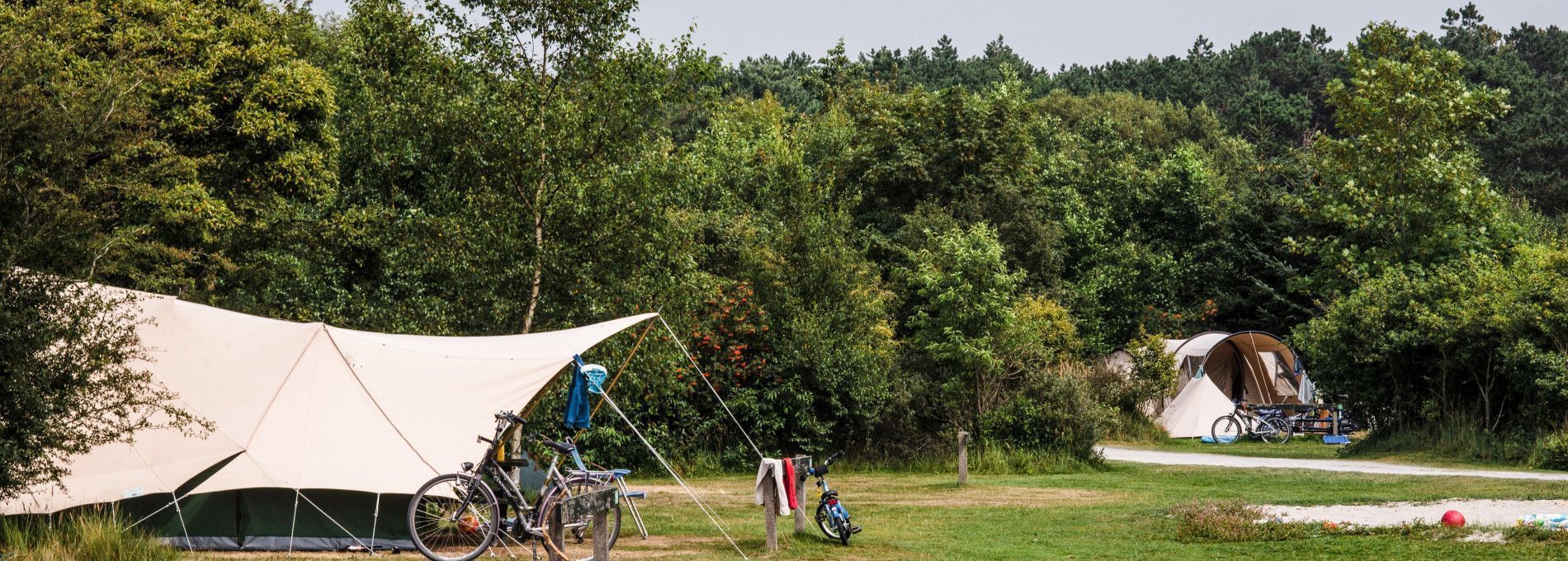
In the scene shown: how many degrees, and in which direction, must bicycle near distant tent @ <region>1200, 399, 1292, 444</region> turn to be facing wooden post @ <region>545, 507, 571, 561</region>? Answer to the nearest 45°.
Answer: approximately 90° to its left

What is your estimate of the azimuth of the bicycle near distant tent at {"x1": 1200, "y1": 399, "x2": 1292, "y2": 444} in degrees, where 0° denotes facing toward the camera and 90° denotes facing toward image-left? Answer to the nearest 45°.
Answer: approximately 90°

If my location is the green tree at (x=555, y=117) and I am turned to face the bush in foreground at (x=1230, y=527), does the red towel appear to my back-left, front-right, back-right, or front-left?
front-right

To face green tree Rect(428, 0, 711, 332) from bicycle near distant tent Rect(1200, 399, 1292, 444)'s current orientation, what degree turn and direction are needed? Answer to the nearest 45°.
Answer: approximately 45° to its left

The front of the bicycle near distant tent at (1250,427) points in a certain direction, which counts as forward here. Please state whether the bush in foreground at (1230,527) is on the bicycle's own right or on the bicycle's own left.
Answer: on the bicycle's own left

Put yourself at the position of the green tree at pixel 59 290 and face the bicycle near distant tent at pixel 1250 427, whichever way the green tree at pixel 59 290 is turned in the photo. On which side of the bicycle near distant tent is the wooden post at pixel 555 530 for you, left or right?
right

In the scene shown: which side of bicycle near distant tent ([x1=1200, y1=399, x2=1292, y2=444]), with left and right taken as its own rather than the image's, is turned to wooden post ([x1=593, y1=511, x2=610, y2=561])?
left

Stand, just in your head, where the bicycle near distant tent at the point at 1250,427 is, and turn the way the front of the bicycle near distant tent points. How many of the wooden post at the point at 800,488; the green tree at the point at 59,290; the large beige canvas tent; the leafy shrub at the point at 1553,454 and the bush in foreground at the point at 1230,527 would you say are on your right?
0

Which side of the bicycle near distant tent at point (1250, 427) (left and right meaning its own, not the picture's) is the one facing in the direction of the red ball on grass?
left

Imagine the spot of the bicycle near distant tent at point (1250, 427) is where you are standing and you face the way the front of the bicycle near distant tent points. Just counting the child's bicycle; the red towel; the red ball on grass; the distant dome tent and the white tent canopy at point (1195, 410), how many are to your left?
3

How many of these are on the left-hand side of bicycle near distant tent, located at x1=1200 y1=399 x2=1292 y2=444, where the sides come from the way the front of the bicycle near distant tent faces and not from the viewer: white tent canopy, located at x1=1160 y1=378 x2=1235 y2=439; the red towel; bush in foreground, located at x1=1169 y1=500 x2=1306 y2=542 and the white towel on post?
3

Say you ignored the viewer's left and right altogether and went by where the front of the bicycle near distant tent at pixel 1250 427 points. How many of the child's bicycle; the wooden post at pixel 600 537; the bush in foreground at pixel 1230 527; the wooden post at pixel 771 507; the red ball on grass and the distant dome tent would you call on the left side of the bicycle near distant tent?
5

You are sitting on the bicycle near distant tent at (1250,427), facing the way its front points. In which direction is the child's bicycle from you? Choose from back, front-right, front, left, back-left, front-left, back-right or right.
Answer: left

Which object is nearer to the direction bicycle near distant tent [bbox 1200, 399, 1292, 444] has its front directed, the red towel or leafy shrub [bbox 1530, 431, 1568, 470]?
the red towel

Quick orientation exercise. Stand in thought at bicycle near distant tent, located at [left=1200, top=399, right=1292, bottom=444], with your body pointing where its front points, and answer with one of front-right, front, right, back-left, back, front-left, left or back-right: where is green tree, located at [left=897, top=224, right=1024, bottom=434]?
front-left
